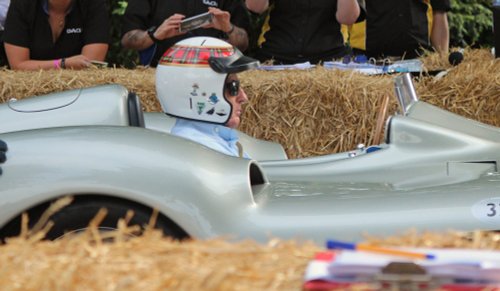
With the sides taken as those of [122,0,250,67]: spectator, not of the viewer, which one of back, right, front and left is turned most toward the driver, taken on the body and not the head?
front

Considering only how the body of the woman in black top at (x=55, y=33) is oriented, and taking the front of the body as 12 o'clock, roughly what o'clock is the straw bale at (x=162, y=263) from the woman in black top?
The straw bale is roughly at 12 o'clock from the woman in black top.

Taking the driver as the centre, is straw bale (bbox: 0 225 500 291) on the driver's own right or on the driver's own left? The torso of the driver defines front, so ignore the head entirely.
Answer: on the driver's own right

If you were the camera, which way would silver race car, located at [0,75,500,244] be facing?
facing to the right of the viewer

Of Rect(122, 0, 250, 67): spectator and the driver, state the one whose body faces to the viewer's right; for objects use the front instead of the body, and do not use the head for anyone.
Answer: the driver

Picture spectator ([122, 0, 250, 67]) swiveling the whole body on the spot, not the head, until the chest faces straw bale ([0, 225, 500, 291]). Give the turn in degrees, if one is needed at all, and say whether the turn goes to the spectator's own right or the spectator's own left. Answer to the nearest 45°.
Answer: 0° — they already face it

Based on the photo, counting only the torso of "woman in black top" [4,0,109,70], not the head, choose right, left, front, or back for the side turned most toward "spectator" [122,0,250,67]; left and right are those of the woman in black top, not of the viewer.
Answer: left

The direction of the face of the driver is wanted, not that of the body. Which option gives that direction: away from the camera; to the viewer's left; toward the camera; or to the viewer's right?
to the viewer's right

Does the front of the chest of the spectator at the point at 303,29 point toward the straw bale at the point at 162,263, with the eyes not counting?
yes

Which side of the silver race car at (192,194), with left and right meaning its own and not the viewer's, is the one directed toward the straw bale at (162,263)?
right

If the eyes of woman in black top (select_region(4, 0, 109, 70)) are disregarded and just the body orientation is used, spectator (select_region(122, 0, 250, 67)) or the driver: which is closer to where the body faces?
the driver

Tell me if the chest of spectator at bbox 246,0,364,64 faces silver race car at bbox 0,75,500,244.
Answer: yes

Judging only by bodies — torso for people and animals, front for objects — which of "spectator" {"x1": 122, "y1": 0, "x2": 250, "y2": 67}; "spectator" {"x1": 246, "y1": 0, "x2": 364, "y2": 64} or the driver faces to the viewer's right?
the driver
